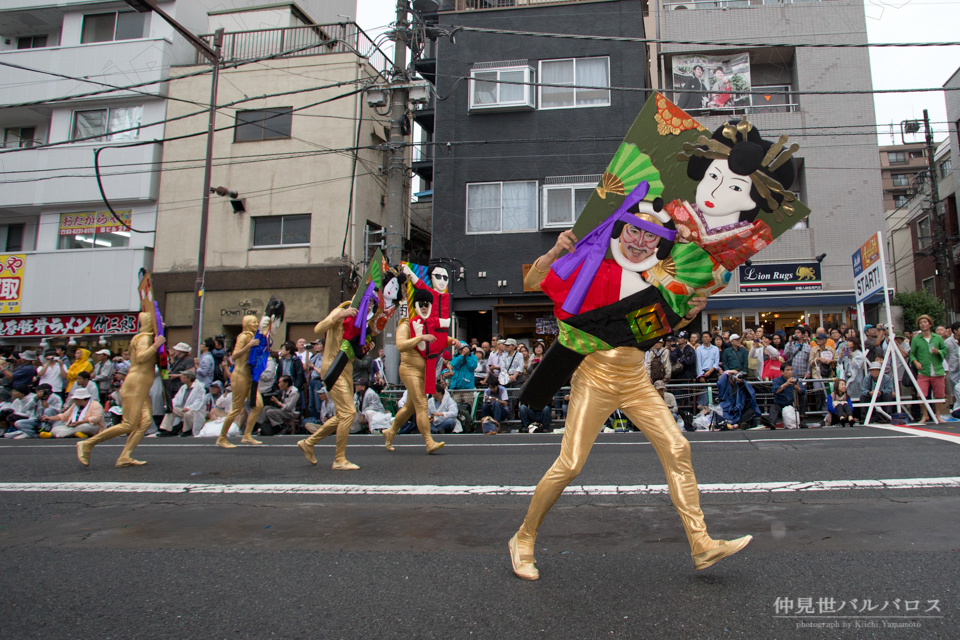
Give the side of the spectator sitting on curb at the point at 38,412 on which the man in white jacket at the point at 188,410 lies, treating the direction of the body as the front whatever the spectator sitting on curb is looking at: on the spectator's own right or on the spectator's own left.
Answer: on the spectator's own left

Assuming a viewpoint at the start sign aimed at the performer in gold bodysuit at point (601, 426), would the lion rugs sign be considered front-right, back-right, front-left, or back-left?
back-right

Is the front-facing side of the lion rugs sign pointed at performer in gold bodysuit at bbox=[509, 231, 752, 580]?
yes

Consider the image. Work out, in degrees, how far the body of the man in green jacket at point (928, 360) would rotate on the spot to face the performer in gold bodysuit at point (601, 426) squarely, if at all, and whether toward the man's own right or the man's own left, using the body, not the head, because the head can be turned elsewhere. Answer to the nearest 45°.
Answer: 0° — they already face them
